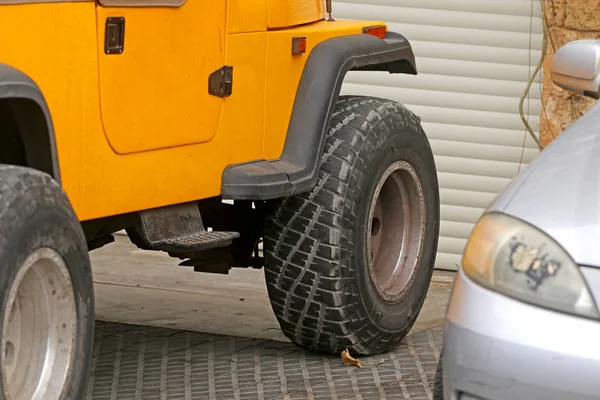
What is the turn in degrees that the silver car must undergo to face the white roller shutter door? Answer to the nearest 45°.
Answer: approximately 135° to its right

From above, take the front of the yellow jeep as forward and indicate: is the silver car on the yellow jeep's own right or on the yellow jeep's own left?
on the yellow jeep's own right

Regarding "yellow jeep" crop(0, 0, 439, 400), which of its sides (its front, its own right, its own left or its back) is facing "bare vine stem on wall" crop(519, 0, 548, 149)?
front

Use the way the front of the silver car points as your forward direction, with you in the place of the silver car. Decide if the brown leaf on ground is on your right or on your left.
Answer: on your right

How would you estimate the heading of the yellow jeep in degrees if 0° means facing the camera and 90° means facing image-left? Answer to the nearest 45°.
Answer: approximately 225°

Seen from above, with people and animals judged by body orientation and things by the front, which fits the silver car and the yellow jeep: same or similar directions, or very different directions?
very different directions

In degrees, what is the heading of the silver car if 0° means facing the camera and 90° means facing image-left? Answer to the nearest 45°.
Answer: approximately 45°

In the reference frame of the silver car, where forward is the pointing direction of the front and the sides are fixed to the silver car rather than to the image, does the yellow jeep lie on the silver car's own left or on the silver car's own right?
on the silver car's own right
